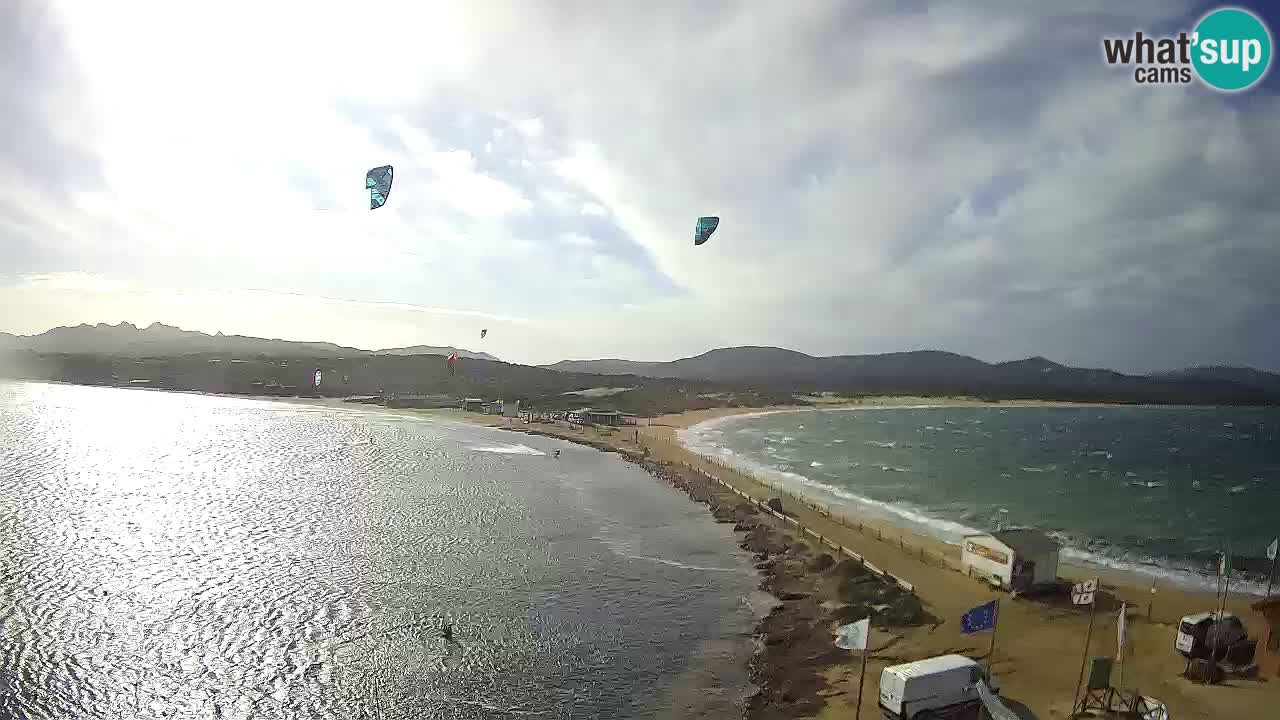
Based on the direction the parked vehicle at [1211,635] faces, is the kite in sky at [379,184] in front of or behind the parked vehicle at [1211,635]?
behind

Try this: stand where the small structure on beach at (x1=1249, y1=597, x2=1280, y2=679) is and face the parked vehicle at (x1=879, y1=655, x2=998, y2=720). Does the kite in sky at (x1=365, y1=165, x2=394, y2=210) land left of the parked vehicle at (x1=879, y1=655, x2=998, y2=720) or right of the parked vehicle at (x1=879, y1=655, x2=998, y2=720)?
right
